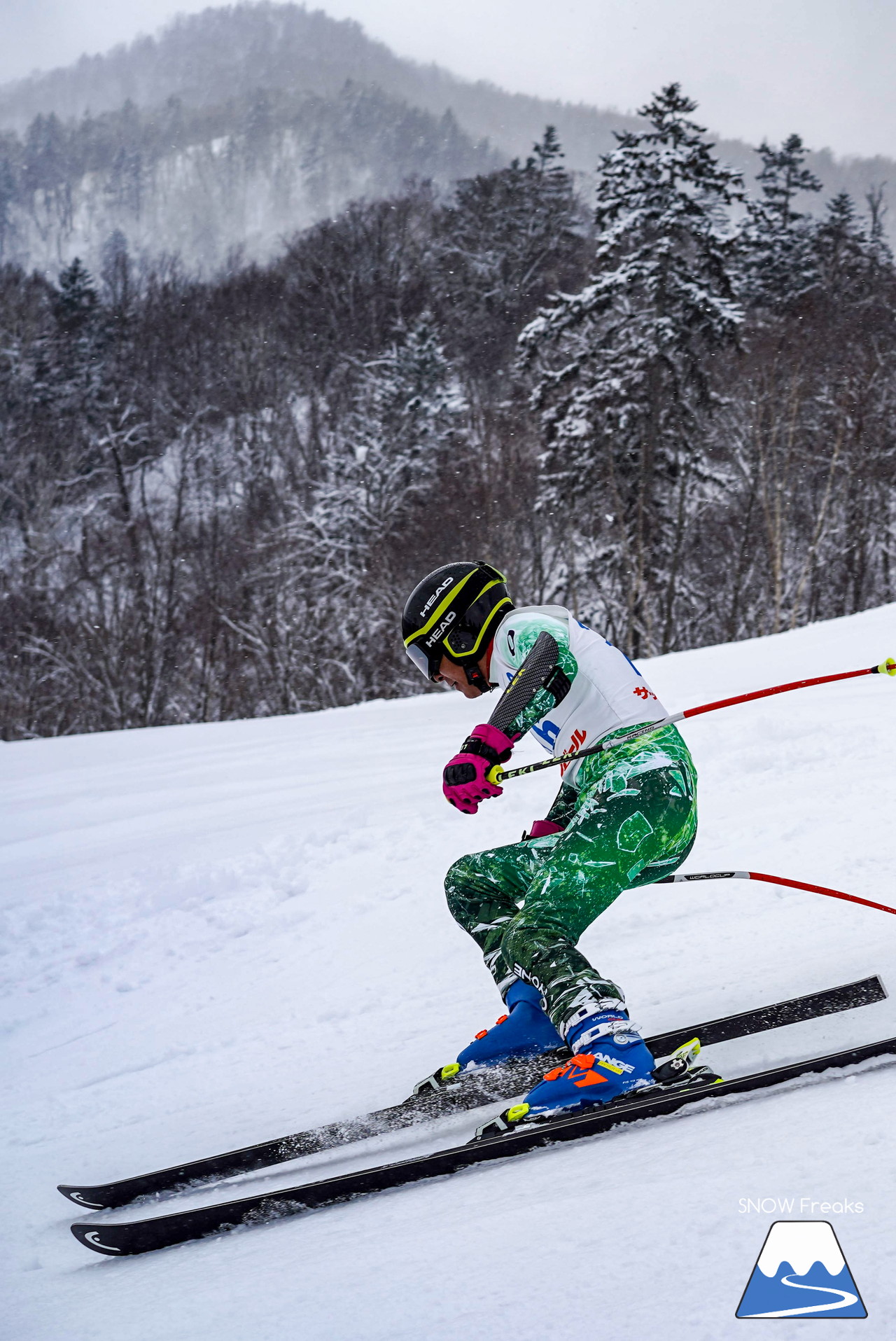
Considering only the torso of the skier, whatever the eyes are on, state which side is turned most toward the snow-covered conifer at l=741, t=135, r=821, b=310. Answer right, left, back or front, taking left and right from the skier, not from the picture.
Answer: right

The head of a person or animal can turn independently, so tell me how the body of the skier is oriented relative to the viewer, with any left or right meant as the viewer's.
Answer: facing to the left of the viewer

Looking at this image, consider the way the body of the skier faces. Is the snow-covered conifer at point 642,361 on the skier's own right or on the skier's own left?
on the skier's own right
